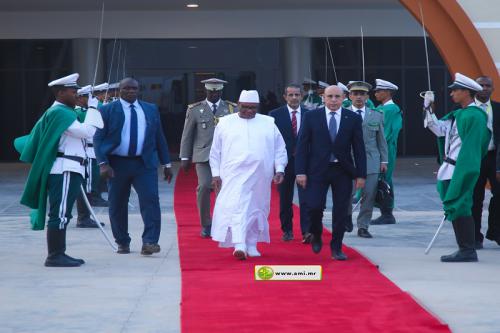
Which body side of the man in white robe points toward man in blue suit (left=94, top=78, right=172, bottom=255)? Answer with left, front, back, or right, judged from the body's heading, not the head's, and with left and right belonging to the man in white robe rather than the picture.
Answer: right

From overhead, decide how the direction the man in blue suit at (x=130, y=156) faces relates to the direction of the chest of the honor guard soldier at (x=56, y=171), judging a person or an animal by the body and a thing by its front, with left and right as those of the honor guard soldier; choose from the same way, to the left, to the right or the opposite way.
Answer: to the right

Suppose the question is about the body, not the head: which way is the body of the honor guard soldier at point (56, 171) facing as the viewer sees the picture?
to the viewer's right

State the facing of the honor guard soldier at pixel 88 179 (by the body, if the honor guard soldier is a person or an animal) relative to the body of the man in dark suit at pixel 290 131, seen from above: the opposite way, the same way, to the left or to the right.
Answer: to the left

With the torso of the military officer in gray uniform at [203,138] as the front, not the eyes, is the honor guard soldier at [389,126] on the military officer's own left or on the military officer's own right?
on the military officer's own left

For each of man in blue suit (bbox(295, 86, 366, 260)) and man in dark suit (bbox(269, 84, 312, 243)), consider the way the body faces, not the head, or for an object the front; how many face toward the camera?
2

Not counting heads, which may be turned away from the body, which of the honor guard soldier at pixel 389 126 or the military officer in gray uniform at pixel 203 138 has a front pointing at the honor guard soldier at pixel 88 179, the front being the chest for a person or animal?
the honor guard soldier at pixel 389 126

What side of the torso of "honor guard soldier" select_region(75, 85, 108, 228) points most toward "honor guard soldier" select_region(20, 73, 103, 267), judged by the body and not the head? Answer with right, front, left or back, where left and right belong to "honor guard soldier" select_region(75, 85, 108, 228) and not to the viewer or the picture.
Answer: right

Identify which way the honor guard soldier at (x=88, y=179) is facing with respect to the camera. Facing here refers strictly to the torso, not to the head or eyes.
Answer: to the viewer's right

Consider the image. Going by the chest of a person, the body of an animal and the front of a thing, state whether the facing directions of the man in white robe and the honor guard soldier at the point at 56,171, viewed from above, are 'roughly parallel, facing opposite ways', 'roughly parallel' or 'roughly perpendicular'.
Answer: roughly perpendicular

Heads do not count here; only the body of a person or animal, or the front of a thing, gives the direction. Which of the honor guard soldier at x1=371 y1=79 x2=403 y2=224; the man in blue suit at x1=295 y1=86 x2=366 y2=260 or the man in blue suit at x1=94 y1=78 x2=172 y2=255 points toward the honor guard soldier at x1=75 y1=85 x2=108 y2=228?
the honor guard soldier at x1=371 y1=79 x2=403 y2=224

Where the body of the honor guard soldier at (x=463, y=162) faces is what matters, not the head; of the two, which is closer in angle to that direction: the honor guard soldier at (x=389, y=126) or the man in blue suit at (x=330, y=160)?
the man in blue suit
